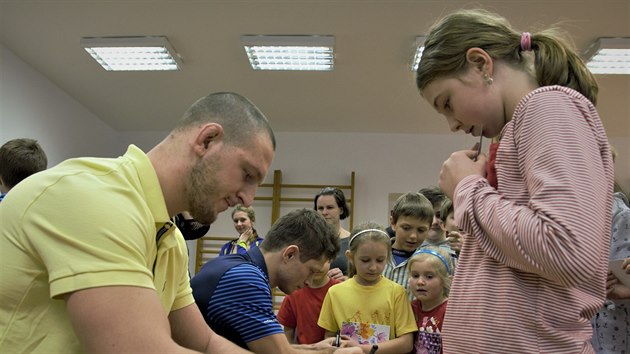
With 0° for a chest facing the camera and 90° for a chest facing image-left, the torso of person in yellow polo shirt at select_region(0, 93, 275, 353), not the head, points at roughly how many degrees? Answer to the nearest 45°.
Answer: approximately 270°

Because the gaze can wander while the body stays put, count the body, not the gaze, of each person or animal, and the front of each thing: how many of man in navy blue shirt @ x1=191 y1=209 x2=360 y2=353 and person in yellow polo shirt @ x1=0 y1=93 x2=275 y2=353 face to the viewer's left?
0

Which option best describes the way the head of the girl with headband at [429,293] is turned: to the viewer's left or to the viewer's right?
to the viewer's left

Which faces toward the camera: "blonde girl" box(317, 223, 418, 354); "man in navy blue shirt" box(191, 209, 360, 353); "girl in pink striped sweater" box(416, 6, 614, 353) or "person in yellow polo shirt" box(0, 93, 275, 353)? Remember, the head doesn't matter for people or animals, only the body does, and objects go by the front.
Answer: the blonde girl

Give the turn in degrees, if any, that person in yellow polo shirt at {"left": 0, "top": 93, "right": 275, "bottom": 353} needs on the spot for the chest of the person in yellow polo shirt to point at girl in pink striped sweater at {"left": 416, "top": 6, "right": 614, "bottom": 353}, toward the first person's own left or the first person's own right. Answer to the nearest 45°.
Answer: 0° — they already face them

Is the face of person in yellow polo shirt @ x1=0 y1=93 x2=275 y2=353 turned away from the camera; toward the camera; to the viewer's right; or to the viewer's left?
to the viewer's right

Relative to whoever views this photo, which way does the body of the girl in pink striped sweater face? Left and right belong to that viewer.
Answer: facing to the left of the viewer

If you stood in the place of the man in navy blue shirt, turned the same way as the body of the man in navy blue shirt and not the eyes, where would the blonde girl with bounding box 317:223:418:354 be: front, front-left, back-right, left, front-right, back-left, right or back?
front-left

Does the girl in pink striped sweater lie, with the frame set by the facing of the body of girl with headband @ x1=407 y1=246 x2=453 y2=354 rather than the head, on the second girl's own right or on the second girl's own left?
on the second girl's own left

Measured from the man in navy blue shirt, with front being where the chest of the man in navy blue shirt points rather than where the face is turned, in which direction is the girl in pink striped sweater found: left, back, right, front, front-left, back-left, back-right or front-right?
front-right

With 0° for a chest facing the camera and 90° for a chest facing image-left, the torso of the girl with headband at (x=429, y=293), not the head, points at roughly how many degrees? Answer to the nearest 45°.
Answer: approximately 45°
